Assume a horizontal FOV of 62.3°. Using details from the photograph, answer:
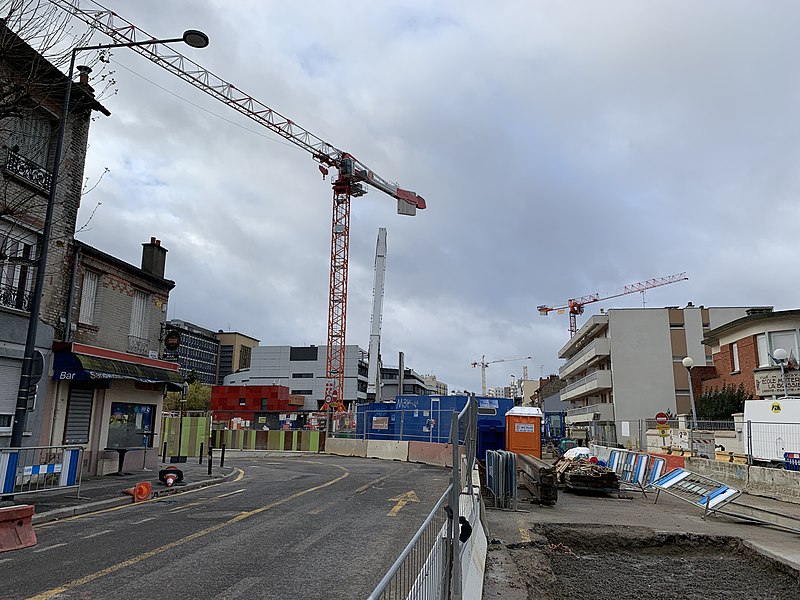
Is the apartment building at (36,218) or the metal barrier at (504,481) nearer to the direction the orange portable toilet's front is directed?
the metal barrier

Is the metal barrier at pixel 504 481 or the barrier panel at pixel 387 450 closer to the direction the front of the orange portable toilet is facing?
the metal barrier

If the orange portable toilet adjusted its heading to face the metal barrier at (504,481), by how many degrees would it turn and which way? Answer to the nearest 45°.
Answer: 0° — it already faces it

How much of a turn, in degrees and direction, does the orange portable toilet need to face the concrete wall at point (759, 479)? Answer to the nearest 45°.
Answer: approximately 45° to its left

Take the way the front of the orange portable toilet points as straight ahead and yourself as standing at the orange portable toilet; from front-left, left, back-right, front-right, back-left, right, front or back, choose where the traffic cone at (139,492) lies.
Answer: front-right

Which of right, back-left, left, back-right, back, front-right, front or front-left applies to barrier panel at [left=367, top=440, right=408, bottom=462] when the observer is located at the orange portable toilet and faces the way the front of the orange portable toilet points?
back-right

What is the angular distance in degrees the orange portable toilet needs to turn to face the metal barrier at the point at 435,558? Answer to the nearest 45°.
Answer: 0° — it already faces it

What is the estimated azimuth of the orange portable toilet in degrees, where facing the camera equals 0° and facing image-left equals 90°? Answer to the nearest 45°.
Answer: approximately 0°

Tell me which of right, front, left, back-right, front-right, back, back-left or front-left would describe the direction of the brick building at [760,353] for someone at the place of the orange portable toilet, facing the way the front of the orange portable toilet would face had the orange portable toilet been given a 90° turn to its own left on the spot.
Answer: front-left

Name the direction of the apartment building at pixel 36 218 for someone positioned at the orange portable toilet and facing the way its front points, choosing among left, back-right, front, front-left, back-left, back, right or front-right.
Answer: front-right

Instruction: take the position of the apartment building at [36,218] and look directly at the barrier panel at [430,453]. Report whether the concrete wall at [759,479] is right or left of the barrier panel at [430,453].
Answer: right
